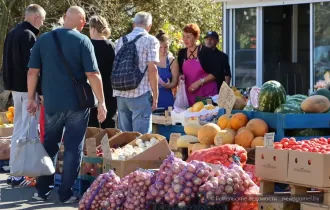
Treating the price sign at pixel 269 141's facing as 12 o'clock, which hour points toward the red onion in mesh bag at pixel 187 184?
The red onion in mesh bag is roughly at 2 o'clock from the price sign.

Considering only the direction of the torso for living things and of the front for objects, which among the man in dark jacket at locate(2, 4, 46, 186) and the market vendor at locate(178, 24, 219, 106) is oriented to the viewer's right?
the man in dark jacket

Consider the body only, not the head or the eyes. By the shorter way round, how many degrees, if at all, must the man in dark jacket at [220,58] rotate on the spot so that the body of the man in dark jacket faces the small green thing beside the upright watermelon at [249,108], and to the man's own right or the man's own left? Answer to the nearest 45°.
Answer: approximately 45° to the man's own left

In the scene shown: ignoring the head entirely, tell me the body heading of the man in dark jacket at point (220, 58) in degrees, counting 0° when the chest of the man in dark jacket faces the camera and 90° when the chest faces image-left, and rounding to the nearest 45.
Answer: approximately 45°

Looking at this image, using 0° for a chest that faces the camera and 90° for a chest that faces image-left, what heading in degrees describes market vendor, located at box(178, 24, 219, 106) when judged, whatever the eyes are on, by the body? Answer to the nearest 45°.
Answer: approximately 45°

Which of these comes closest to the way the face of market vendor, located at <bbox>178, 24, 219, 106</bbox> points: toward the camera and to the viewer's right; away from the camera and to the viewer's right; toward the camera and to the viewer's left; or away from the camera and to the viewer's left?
toward the camera and to the viewer's left

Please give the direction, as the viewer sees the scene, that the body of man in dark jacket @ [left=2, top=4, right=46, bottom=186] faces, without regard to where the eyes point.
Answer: to the viewer's right

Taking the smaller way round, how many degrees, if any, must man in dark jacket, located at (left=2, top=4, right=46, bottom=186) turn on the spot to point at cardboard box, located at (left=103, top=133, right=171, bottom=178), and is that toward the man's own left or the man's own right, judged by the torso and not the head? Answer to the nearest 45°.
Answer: approximately 45° to the man's own right

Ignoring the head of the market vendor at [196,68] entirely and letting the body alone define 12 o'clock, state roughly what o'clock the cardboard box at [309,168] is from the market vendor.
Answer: The cardboard box is roughly at 10 o'clock from the market vendor.

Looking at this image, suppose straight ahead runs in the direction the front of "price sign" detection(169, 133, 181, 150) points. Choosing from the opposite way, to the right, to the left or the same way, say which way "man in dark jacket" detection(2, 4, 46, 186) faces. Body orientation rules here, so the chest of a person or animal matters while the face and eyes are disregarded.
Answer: to the left

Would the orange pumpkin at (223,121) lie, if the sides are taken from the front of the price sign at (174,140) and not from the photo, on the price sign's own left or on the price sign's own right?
on the price sign's own left

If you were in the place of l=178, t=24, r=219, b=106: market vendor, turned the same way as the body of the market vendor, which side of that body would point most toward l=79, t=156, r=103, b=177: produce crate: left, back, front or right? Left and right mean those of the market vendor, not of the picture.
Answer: front
